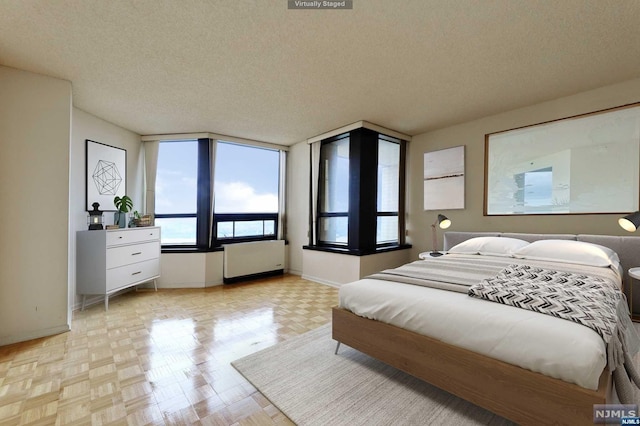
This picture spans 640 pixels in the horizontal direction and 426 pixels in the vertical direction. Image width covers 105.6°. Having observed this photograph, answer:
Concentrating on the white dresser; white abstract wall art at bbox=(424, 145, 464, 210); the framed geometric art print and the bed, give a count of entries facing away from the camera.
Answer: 0

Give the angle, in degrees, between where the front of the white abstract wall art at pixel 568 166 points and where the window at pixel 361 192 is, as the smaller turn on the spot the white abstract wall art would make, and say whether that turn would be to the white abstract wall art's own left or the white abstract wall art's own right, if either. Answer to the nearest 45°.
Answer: approximately 45° to the white abstract wall art's own right

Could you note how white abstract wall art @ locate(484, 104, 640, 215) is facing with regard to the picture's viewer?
facing the viewer and to the left of the viewer

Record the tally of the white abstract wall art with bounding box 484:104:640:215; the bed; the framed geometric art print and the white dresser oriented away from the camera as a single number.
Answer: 0

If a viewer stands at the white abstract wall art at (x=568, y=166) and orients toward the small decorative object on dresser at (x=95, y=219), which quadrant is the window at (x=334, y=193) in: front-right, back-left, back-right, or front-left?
front-right

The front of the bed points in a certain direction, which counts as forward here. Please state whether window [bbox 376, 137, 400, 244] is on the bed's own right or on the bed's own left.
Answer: on the bed's own right

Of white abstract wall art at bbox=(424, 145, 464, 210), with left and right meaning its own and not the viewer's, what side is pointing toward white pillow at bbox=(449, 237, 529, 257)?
left

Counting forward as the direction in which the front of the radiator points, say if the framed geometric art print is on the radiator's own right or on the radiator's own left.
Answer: on the radiator's own right

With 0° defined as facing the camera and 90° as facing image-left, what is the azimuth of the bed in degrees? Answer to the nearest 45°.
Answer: approximately 45°

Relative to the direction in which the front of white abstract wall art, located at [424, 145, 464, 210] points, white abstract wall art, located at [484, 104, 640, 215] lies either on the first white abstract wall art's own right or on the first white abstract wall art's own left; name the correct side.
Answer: on the first white abstract wall art's own left

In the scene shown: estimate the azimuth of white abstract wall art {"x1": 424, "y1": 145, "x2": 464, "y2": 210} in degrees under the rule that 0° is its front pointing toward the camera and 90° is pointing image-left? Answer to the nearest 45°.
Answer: approximately 45°

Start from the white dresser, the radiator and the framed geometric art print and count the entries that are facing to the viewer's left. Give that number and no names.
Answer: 0

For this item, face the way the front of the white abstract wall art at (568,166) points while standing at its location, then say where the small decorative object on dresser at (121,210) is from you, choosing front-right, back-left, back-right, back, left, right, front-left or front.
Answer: front

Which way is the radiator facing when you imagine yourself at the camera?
facing the viewer and to the right of the viewer
